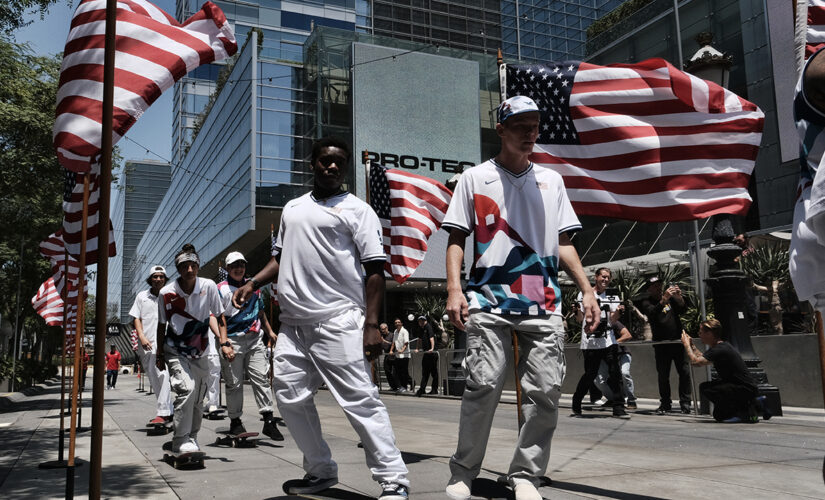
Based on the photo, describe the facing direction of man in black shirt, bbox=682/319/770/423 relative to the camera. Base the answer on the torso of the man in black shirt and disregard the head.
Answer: to the viewer's left

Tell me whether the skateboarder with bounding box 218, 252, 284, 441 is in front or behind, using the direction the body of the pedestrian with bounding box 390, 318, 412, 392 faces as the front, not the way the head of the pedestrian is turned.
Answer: in front

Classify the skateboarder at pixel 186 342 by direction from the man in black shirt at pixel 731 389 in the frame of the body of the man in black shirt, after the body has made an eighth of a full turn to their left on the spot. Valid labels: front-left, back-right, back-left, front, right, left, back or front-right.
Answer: front

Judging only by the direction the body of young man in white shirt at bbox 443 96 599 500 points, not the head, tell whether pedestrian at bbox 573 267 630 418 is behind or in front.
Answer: behind

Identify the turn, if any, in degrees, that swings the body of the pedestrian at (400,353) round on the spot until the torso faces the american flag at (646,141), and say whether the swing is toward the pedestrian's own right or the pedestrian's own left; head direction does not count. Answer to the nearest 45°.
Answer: approximately 45° to the pedestrian's own left

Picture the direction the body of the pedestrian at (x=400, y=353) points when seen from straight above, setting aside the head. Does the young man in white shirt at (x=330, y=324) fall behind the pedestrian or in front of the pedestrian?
in front

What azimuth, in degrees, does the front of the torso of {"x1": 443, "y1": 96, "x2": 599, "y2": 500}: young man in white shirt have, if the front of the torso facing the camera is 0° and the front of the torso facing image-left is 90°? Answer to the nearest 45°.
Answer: approximately 0°

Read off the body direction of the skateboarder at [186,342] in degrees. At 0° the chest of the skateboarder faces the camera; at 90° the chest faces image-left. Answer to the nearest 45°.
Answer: approximately 0°

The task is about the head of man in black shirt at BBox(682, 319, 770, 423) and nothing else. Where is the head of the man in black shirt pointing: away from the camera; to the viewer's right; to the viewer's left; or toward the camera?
to the viewer's left

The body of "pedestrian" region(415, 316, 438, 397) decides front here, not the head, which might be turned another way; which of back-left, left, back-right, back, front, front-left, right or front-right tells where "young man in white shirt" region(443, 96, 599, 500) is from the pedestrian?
front-left

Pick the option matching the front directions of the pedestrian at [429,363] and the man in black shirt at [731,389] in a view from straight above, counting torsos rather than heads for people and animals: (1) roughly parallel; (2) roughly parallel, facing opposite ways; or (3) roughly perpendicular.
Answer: roughly perpendicular

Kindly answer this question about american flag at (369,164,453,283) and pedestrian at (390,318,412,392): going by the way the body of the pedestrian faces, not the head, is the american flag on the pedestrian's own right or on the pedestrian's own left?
on the pedestrian's own left

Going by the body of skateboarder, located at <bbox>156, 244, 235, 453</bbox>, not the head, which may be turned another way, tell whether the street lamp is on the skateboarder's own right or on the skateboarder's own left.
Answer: on the skateboarder's own left
